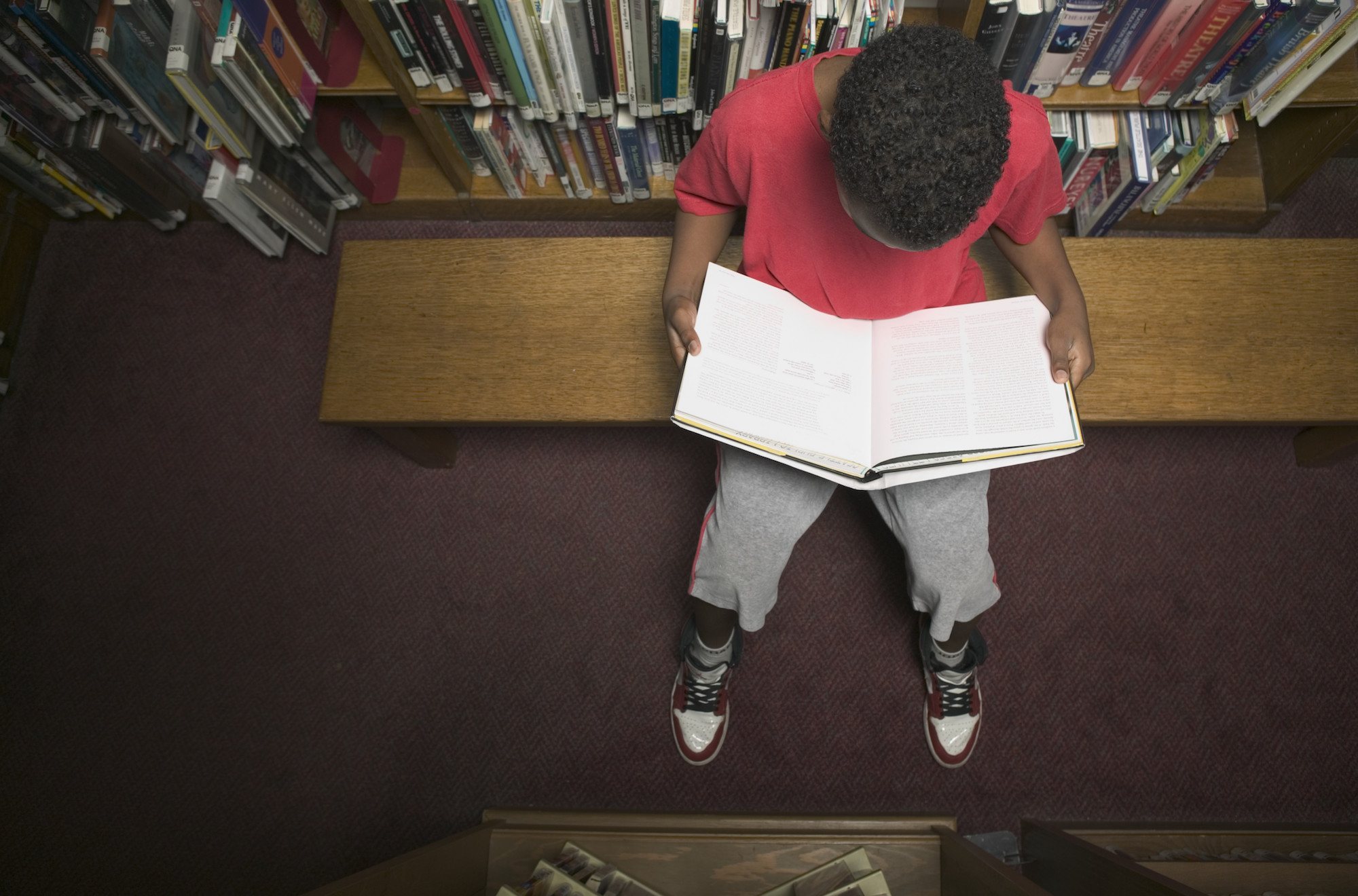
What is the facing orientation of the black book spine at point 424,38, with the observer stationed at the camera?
facing the viewer

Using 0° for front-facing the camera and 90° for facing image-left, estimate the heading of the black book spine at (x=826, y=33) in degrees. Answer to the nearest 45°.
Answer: approximately 0°

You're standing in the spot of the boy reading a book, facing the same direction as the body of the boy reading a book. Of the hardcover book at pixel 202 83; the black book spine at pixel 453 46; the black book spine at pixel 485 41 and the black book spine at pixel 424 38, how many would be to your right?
4

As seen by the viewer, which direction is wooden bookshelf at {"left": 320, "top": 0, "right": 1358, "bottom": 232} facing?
toward the camera

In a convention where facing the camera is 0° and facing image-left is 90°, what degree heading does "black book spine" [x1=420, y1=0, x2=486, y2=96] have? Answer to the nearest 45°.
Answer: approximately 0°

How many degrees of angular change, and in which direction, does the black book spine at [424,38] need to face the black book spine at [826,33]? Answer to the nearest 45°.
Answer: approximately 45° to its left

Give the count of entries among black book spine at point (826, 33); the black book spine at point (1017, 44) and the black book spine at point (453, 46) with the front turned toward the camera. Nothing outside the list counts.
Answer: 3

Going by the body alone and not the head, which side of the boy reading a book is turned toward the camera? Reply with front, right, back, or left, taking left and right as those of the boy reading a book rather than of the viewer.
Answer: front
